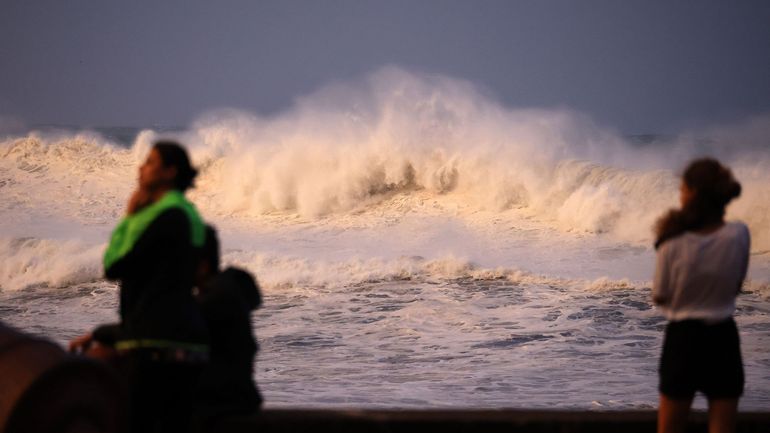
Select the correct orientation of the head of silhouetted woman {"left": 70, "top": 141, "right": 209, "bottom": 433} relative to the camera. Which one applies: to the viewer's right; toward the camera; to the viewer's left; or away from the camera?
to the viewer's left

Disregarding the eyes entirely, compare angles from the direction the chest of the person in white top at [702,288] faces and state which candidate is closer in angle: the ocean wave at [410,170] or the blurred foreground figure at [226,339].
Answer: the ocean wave

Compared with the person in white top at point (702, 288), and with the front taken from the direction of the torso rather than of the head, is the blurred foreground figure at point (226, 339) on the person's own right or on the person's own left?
on the person's own left

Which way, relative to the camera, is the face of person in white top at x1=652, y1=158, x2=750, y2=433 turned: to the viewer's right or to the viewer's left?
to the viewer's left

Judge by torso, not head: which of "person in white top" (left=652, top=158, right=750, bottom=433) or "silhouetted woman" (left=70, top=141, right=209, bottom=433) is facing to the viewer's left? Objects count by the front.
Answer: "silhouetted woman" (left=70, top=141, right=209, bottom=433)

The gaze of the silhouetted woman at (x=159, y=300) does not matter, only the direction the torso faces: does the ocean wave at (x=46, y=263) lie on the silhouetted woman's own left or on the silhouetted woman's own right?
on the silhouetted woman's own right

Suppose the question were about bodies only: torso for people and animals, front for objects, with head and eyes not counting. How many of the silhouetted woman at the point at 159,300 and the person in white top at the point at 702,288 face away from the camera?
1

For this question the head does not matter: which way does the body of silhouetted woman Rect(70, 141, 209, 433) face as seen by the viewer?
to the viewer's left

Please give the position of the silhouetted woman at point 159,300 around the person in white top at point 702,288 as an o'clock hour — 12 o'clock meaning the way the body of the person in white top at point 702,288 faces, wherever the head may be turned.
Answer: the silhouetted woman at point 159,300 is roughly at 8 o'clock from the person in white top at point 702,288.

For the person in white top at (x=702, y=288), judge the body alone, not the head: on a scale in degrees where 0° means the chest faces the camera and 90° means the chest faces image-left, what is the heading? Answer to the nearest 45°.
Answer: approximately 180°
